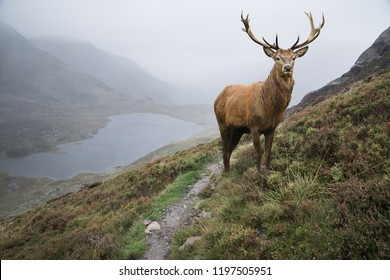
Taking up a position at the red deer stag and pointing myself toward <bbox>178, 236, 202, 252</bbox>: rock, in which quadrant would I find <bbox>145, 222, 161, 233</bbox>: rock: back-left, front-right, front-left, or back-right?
front-right

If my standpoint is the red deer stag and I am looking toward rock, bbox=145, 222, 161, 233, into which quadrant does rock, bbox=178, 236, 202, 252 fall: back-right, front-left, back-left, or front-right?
front-left

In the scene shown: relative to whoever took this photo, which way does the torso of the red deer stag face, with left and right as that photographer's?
facing the viewer and to the right of the viewer
